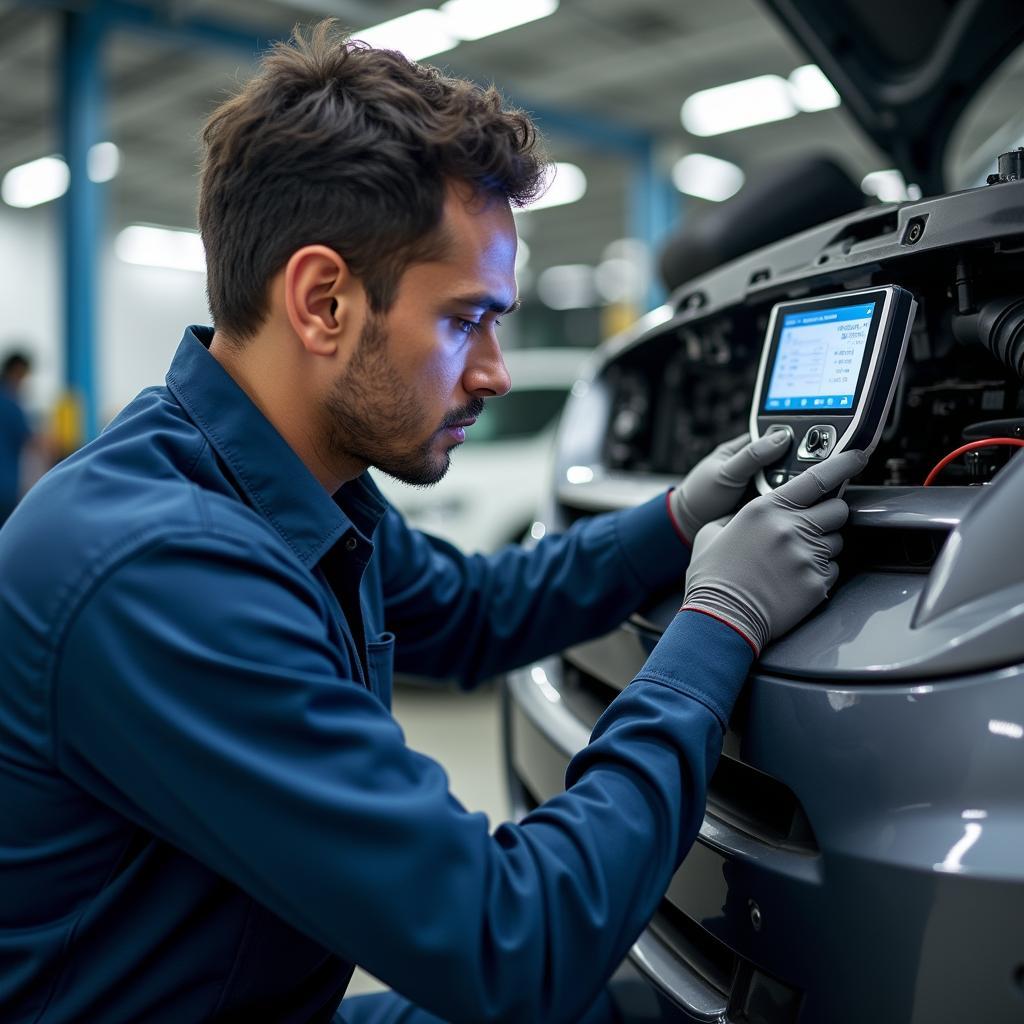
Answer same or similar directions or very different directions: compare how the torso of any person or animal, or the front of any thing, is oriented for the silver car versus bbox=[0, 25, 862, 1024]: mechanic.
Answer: very different directions

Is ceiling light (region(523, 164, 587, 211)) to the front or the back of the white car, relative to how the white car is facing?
to the back

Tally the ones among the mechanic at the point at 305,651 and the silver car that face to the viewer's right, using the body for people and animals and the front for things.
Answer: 1

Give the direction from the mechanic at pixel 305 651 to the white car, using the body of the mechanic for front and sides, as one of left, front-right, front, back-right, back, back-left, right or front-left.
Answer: left

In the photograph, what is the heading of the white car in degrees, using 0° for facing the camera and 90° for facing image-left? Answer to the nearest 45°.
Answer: approximately 45°

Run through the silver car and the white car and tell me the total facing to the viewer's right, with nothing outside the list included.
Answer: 0

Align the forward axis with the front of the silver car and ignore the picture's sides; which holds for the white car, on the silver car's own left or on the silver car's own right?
on the silver car's own right

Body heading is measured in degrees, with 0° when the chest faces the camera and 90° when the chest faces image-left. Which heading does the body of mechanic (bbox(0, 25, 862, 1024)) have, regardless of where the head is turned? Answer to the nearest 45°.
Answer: approximately 270°

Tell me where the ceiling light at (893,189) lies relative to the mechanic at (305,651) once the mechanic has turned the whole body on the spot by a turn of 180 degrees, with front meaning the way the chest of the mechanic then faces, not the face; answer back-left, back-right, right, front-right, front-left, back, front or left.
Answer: back-right

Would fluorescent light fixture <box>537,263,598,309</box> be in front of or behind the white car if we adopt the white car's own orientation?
behind

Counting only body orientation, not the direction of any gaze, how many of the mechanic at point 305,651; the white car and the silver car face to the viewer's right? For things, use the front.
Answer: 1

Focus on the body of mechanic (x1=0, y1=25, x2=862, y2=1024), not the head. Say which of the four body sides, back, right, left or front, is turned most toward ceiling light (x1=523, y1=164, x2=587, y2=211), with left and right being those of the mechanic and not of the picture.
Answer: left

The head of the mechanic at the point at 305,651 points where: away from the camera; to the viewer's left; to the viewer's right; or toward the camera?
to the viewer's right
